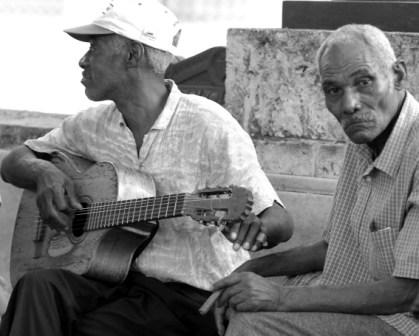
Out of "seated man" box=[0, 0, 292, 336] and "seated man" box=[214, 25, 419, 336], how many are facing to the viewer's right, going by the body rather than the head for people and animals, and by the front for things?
0

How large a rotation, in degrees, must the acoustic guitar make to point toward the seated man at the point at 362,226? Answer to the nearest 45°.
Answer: approximately 90° to its left

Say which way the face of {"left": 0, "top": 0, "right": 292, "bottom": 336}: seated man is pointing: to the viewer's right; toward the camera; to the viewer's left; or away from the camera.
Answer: to the viewer's left

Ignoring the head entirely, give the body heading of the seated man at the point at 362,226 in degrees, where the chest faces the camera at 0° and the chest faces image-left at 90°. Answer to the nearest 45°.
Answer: approximately 45°

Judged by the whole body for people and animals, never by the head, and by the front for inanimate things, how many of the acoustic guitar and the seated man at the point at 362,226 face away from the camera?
0

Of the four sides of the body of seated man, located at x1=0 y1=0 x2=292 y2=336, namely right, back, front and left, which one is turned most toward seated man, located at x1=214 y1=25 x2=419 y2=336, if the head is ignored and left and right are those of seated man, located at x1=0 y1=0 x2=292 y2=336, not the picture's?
left

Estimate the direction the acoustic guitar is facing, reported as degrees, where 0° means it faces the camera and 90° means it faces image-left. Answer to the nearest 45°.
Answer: approximately 45°
